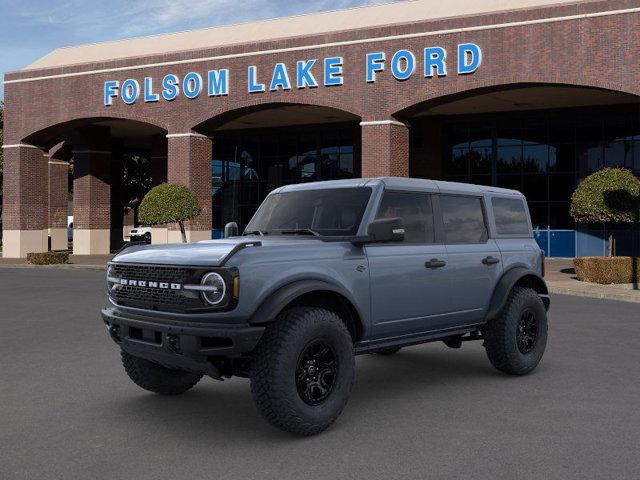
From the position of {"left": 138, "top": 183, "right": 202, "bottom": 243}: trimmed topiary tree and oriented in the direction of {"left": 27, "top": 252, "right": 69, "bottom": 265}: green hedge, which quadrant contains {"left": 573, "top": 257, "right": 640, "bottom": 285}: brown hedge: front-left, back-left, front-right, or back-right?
back-left

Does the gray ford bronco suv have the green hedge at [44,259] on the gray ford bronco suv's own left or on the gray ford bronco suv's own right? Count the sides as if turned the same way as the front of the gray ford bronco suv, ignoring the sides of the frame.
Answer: on the gray ford bronco suv's own right

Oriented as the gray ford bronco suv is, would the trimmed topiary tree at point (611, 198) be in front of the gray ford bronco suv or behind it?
behind

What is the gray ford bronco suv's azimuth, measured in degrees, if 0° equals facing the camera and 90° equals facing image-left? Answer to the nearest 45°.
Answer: approximately 45°

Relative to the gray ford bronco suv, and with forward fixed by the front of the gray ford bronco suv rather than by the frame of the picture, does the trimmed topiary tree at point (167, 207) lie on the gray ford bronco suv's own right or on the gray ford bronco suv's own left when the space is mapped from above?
on the gray ford bronco suv's own right

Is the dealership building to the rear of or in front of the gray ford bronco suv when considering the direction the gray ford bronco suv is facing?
to the rear

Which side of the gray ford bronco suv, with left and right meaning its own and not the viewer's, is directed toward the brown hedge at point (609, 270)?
back
